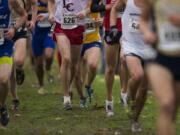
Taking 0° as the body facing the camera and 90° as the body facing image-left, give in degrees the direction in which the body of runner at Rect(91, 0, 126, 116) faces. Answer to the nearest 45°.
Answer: approximately 0°

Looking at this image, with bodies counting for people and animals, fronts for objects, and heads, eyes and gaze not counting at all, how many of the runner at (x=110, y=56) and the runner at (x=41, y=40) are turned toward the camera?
2

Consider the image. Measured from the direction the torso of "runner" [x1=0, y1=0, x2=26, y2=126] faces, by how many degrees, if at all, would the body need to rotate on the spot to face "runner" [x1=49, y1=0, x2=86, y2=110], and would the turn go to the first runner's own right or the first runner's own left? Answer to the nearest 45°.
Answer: approximately 135° to the first runner's own left

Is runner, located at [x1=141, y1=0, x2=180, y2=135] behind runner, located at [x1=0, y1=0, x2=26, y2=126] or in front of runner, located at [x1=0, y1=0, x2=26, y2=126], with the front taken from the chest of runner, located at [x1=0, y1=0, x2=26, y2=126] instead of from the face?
in front

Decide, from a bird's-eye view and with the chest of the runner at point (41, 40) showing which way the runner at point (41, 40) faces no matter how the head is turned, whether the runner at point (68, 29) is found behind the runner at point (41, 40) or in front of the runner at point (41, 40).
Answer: in front

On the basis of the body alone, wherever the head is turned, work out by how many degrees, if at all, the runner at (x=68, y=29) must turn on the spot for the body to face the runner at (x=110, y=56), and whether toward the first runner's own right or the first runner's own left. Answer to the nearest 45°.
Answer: approximately 45° to the first runner's own left
